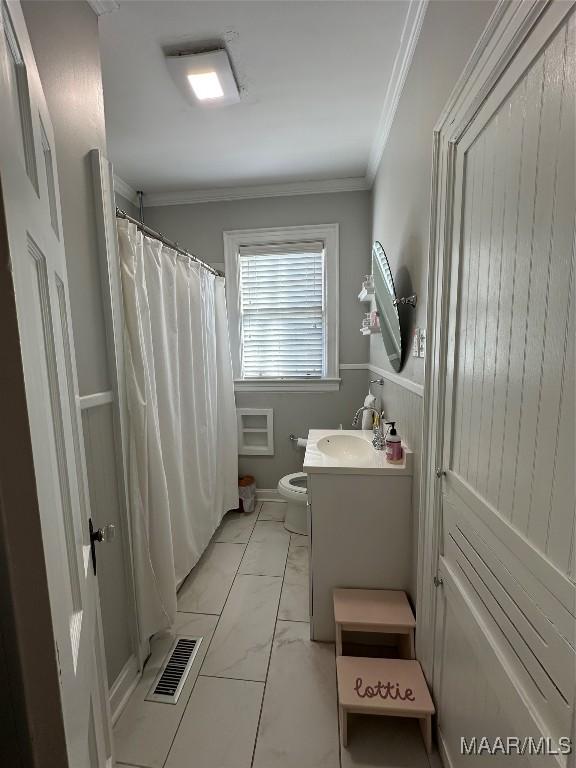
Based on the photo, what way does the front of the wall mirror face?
to the viewer's left

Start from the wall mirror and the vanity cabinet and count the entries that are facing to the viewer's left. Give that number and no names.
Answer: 2

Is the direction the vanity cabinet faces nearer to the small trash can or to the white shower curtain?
the white shower curtain

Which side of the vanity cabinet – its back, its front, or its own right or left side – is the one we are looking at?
left

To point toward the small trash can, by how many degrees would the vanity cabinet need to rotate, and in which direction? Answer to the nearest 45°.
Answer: approximately 45° to its right

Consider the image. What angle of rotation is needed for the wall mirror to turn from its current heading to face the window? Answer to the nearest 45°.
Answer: approximately 45° to its right

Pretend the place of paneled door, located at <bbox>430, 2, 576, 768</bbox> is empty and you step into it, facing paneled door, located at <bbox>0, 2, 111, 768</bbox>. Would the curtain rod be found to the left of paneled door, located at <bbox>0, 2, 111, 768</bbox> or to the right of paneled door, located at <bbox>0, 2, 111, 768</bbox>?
right
